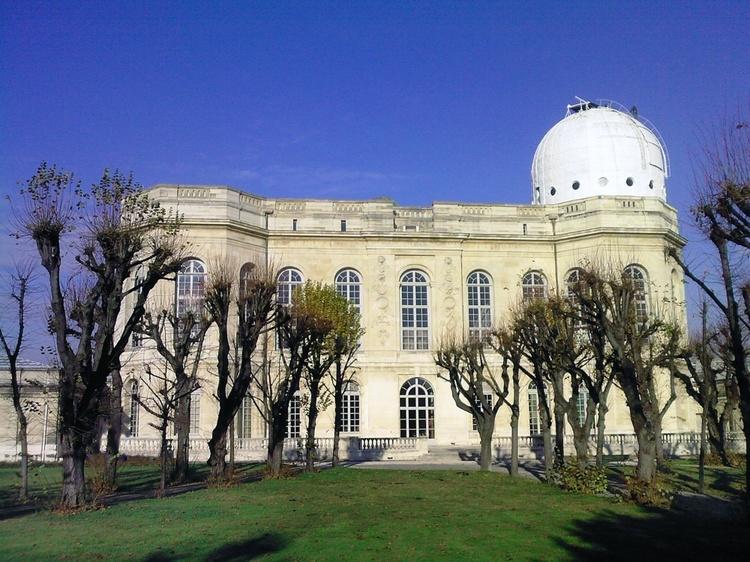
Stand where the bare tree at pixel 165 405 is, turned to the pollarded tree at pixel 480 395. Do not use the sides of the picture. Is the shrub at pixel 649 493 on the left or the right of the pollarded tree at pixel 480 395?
right

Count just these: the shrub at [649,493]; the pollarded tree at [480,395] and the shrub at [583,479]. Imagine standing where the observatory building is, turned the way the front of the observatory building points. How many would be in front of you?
3

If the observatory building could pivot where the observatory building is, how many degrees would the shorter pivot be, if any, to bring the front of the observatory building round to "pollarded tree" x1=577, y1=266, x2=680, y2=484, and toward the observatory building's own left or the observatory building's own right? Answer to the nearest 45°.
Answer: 0° — it already faces it

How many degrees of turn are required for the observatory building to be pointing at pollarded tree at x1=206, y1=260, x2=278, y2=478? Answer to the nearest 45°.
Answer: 0° — it already faces it

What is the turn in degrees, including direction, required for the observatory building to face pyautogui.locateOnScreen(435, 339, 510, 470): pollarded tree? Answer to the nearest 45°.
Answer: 0° — it already faces it

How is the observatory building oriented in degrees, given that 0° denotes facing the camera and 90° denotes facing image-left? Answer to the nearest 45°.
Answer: approximately 0°
